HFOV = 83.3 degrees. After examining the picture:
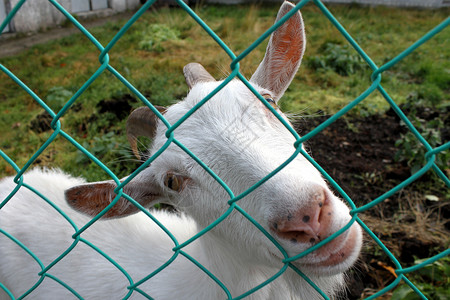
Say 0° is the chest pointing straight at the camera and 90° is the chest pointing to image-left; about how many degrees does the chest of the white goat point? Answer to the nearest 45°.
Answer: approximately 315°
